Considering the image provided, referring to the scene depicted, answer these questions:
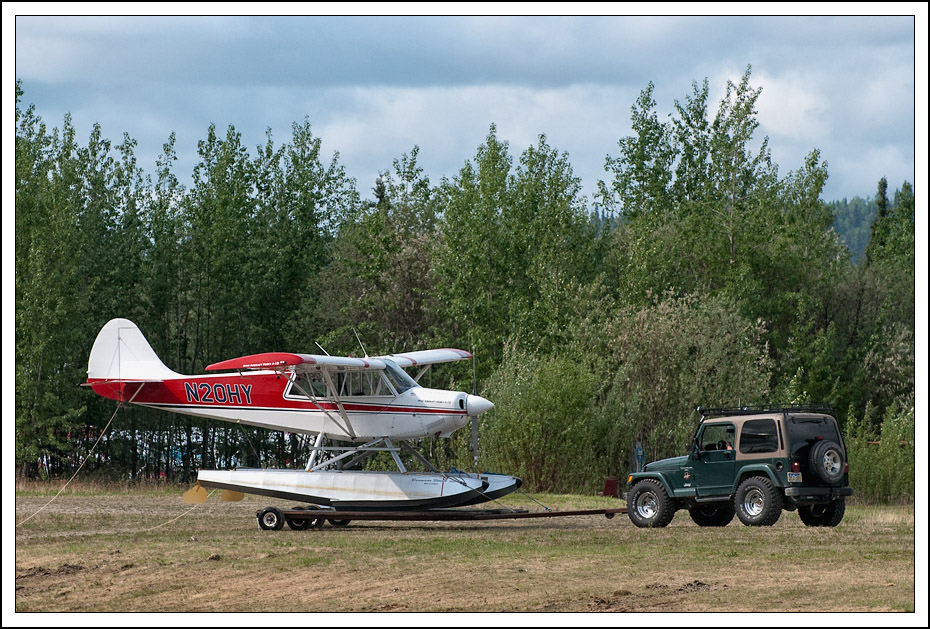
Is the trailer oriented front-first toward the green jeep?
yes

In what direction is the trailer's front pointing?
to the viewer's right

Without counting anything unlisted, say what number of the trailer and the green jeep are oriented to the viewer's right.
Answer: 1

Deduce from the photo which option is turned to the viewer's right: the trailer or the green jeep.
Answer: the trailer

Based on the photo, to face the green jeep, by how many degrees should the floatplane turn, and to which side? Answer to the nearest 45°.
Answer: approximately 45° to its right

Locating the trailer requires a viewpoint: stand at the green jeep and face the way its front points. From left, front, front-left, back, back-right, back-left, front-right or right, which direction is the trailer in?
front-left

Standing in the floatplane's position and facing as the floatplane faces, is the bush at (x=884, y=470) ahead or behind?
ahead

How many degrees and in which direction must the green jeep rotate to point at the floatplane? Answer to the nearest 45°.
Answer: approximately 45° to its left

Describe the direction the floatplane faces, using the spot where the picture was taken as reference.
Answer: facing to the right of the viewer

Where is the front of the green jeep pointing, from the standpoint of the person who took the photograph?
facing away from the viewer and to the left of the viewer
